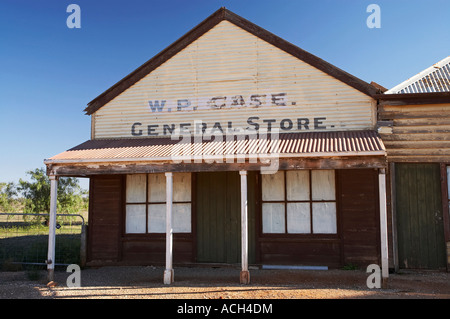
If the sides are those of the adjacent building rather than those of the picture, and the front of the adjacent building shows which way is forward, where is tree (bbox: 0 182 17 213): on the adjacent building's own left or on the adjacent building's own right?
on the adjacent building's own right

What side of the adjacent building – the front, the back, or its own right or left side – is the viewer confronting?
front

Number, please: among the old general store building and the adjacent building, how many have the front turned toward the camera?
2

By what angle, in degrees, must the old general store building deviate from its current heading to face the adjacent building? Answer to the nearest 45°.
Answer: approximately 90° to its left

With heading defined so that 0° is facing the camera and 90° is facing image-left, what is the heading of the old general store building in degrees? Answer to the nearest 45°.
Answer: approximately 0°

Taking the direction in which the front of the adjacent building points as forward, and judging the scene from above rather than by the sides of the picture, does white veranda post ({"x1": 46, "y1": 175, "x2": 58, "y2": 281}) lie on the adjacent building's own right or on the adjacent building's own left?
on the adjacent building's own right

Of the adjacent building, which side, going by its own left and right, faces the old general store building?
right

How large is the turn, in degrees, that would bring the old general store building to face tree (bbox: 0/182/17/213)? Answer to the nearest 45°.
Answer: approximately 135° to its right

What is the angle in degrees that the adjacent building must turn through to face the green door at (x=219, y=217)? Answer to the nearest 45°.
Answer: approximately 90° to its right
